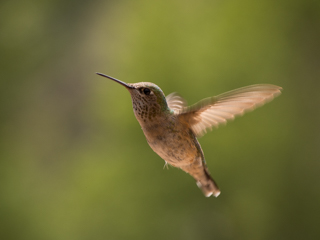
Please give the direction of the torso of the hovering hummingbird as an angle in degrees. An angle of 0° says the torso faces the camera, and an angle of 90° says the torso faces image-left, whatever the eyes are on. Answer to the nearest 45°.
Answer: approximately 90°
